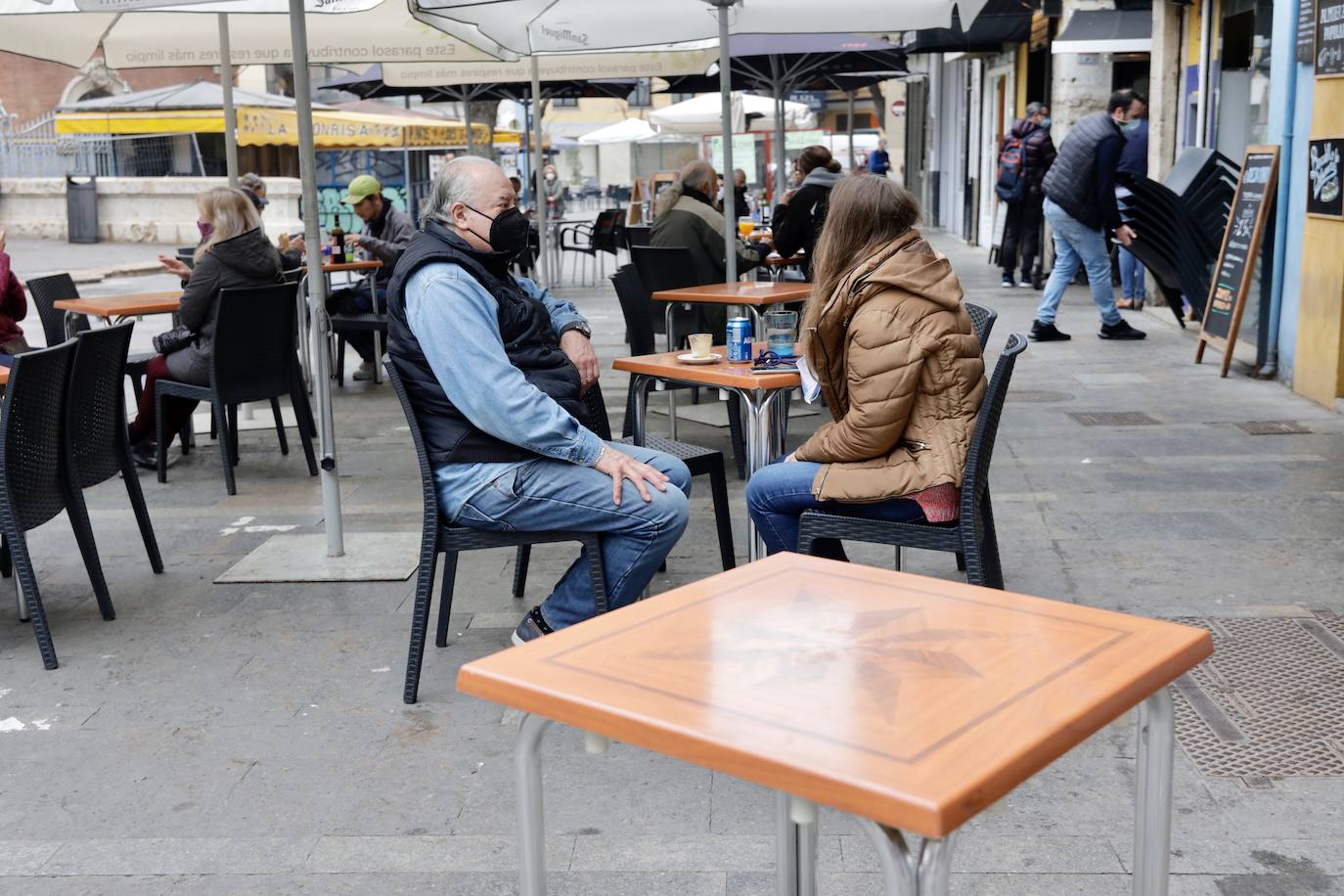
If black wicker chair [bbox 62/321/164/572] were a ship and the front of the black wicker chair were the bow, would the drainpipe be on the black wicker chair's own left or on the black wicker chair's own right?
on the black wicker chair's own right

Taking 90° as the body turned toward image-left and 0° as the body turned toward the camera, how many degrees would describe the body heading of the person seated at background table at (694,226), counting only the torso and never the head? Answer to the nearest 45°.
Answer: approximately 225°

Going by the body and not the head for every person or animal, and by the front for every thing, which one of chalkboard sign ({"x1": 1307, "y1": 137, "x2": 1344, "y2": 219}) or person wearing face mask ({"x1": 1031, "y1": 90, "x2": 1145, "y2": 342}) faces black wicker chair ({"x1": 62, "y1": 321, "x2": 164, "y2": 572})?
the chalkboard sign

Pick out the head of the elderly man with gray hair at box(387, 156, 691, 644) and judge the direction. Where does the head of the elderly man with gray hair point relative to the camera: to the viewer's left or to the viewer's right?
to the viewer's right

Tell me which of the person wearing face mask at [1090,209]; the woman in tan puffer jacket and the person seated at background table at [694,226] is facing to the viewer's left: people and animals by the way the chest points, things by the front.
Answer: the woman in tan puffer jacket

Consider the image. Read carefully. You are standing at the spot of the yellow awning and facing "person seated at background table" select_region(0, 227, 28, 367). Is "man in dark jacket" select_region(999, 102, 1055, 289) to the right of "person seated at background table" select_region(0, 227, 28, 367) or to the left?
left

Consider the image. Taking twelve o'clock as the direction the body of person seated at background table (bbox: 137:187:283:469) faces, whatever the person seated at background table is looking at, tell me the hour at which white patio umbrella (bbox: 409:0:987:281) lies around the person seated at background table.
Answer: The white patio umbrella is roughly at 6 o'clock from the person seated at background table.

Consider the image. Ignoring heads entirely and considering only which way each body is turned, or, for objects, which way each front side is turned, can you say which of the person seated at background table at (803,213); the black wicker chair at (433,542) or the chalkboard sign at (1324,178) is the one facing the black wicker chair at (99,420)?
the chalkboard sign

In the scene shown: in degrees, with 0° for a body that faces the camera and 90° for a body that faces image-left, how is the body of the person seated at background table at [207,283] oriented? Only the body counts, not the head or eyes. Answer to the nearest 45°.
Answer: approximately 90°

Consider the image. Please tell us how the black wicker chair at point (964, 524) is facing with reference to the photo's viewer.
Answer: facing to the left of the viewer

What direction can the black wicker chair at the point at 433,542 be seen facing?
to the viewer's right

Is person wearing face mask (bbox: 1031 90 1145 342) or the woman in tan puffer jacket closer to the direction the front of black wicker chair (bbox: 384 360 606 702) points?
the woman in tan puffer jacket

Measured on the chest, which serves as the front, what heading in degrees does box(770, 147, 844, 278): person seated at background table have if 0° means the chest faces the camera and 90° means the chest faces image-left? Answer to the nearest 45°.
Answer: approximately 135°

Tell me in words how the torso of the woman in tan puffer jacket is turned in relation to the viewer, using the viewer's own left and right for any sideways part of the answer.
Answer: facing to the left of the viewer

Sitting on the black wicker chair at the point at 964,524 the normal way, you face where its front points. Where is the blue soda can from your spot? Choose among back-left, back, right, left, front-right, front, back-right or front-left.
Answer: front-right

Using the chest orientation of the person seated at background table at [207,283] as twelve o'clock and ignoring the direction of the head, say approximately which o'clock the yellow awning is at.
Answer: The yellow awning is roughly at 3 o'clock from the person seated at background table.

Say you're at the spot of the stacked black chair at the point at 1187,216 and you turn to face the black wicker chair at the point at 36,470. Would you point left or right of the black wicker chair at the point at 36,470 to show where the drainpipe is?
left
